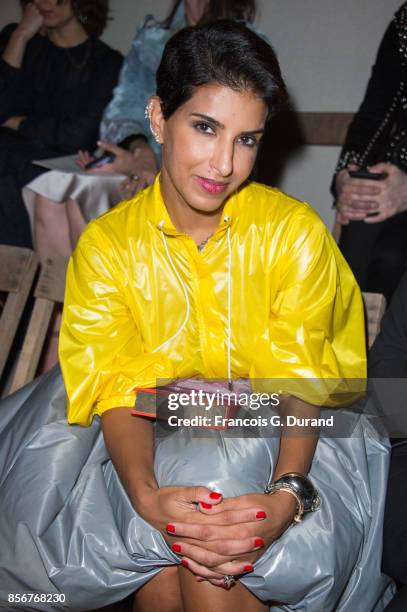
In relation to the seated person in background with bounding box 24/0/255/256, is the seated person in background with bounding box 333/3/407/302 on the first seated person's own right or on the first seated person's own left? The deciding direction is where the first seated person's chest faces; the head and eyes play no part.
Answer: on the first seated person's own left

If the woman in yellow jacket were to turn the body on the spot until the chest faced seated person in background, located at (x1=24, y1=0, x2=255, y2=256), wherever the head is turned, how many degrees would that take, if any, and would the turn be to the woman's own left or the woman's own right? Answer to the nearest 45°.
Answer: approximately 180°

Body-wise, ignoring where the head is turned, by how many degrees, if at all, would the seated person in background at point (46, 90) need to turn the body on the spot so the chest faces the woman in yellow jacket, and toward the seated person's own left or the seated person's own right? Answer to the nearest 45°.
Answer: approximately 45° to the seated person's own left

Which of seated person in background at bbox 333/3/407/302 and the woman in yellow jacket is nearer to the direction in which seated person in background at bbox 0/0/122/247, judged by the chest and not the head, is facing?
the woman in yellow jacket

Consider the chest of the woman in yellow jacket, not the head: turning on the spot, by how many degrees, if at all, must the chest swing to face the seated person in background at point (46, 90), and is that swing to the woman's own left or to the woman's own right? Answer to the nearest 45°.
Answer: approximately 135° to the woman's own right

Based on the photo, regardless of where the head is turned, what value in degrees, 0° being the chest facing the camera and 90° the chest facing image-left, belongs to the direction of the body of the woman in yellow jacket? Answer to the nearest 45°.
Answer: approximately 0°

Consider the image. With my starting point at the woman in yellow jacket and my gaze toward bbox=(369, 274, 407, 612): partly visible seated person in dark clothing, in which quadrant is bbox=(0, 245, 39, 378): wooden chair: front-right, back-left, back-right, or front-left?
back-left
